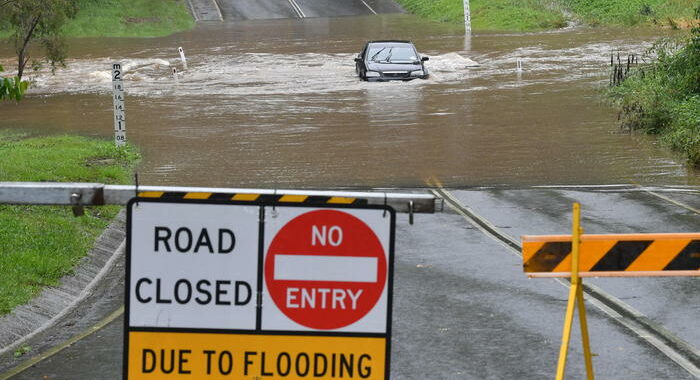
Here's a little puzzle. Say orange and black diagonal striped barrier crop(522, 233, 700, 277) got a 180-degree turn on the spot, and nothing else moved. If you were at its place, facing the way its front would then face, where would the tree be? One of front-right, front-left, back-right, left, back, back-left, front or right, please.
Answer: front-left

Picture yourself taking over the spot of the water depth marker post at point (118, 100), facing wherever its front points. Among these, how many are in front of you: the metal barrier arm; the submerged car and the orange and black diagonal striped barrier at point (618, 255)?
2

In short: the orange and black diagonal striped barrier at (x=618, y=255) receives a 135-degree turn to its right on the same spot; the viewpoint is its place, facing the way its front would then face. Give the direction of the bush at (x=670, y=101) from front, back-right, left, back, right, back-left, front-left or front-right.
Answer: front-right

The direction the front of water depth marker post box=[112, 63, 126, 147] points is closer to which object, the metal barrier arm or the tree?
the metal barrier arm

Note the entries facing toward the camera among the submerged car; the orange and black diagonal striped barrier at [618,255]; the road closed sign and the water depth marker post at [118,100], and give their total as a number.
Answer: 4

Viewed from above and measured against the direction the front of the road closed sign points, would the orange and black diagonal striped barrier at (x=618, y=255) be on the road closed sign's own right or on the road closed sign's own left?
on the road closed sign's own left

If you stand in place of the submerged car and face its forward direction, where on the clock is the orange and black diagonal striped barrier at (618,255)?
The orange and black diagonal striped barrier is roughly at 12 o'clock from the submerged car.

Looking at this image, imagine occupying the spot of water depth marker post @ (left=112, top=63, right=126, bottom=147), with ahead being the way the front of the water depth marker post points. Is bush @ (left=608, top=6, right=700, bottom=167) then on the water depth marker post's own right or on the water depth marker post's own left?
on the water depth marker post's own left

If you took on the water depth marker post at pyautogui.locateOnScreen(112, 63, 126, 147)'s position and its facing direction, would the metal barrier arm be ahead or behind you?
ahead

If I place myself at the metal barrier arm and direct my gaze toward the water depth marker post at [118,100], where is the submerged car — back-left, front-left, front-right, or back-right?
front-right

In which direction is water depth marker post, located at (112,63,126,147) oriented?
toward the camera

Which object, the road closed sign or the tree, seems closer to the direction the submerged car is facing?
the road closed sign

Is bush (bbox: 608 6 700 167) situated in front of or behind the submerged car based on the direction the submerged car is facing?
in front

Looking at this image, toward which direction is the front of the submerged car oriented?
toward the camera

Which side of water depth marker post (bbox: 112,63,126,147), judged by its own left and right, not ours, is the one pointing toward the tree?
back

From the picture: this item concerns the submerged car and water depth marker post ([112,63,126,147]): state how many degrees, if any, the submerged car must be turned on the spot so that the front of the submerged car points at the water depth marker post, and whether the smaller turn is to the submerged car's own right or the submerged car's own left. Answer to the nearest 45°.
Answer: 0° — it already faces it
